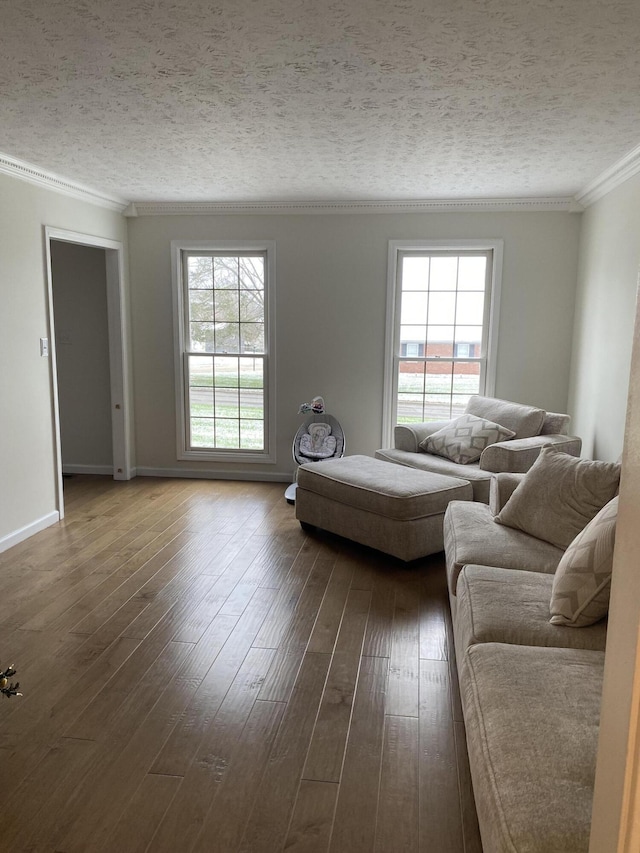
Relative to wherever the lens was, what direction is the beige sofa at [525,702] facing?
facing to the left of the viewer

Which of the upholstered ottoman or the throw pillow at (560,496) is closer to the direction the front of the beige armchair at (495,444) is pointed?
the upholstered ottoman

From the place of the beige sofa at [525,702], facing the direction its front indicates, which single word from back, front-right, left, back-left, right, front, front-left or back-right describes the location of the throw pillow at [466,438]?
right

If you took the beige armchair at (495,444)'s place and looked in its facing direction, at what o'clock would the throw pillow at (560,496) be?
The throw pillow is roughly at 10 o'clock from the beige armchair.

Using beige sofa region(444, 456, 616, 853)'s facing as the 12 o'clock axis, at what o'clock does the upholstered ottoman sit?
The upholstered ottoman is roughly at 2 o'clock from the beige sofa.

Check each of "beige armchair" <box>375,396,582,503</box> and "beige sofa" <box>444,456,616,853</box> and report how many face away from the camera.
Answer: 0

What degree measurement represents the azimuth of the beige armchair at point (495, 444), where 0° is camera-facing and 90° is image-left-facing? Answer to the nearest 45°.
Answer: approximately 45°

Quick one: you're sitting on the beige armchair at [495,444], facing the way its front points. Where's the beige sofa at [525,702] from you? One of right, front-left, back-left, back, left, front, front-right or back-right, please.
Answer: front-left

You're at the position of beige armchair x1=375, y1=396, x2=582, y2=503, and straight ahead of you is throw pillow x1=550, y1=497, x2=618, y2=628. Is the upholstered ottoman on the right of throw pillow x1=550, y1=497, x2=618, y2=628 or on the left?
right

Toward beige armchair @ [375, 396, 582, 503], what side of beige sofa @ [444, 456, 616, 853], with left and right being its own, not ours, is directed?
right

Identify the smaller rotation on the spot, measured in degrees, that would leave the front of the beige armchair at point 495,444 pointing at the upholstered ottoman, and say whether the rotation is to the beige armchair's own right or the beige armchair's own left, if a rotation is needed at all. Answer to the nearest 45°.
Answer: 0° — it already faces it
